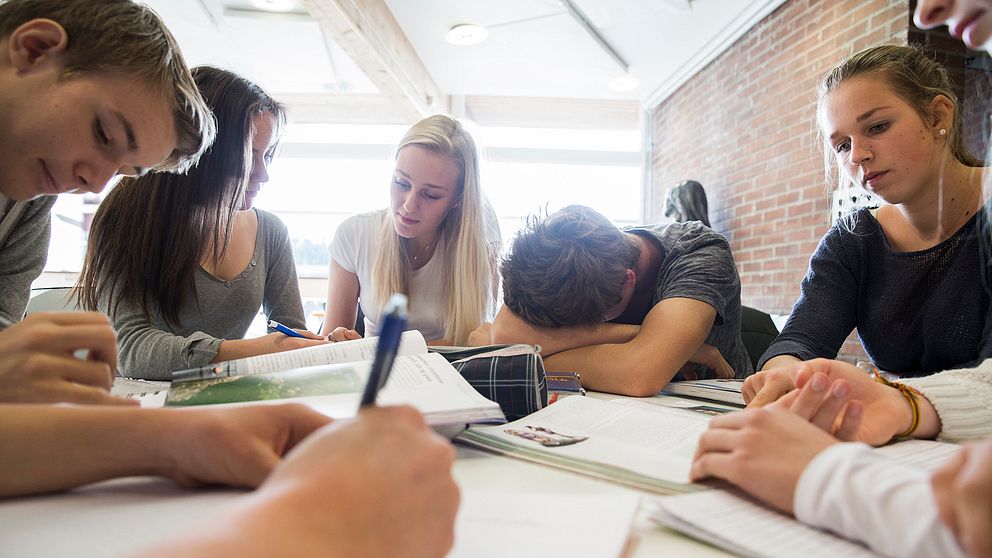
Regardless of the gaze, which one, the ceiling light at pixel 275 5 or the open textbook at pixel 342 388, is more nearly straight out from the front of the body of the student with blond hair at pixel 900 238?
the open textbook

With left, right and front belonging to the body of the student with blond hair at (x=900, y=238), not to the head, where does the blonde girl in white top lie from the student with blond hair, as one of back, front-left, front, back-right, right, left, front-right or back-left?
front-right

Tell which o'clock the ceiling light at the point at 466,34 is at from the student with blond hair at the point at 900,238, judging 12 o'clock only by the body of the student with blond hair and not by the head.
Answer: The ceiling light is roughly at 3 o'clock from the student with blond hair.

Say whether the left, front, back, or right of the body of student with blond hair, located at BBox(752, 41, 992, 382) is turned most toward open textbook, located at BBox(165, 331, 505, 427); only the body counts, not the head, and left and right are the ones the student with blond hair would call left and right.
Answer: front

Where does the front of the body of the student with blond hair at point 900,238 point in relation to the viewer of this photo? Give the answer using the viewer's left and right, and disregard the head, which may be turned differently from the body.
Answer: facing the viewer and to the left of the viewer

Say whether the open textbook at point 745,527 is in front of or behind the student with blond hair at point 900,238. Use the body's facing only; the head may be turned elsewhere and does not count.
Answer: in front

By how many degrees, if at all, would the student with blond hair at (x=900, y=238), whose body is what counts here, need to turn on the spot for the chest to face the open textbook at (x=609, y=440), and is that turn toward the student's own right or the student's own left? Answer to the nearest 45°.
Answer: approximately 45° to the student's own left

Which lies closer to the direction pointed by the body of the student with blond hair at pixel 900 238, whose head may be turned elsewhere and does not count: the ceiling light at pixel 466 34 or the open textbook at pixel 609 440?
the open textbook

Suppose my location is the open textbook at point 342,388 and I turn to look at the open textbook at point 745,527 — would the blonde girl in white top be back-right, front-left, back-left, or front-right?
back-left

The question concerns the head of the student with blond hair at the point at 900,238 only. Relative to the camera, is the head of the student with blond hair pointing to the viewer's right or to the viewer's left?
to the viewer's left

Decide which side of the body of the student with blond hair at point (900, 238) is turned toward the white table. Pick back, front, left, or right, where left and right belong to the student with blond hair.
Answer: front
